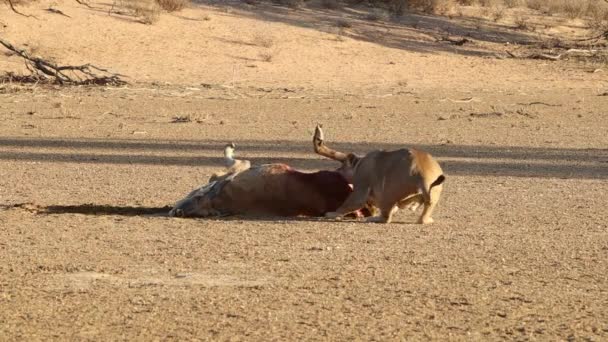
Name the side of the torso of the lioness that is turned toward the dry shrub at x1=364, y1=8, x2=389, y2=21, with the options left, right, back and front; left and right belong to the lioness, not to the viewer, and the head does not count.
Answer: right

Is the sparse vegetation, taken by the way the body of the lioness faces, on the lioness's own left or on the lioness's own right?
on the lioness's own right

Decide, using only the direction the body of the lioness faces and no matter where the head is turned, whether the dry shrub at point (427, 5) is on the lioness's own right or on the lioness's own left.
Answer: on the lioness's own right

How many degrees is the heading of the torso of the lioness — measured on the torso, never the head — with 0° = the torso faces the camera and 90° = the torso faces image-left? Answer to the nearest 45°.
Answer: approximately 90°

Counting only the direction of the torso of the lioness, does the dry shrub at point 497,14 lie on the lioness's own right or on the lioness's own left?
on the lioness's own right

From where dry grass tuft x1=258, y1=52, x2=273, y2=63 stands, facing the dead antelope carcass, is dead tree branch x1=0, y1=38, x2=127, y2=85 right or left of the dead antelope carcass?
right

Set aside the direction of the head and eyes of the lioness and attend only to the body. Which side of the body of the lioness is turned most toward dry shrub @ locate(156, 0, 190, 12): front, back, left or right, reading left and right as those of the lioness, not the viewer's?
right

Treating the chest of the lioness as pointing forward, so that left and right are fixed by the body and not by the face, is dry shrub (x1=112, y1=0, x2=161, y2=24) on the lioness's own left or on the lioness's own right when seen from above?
on the lioness's own right
